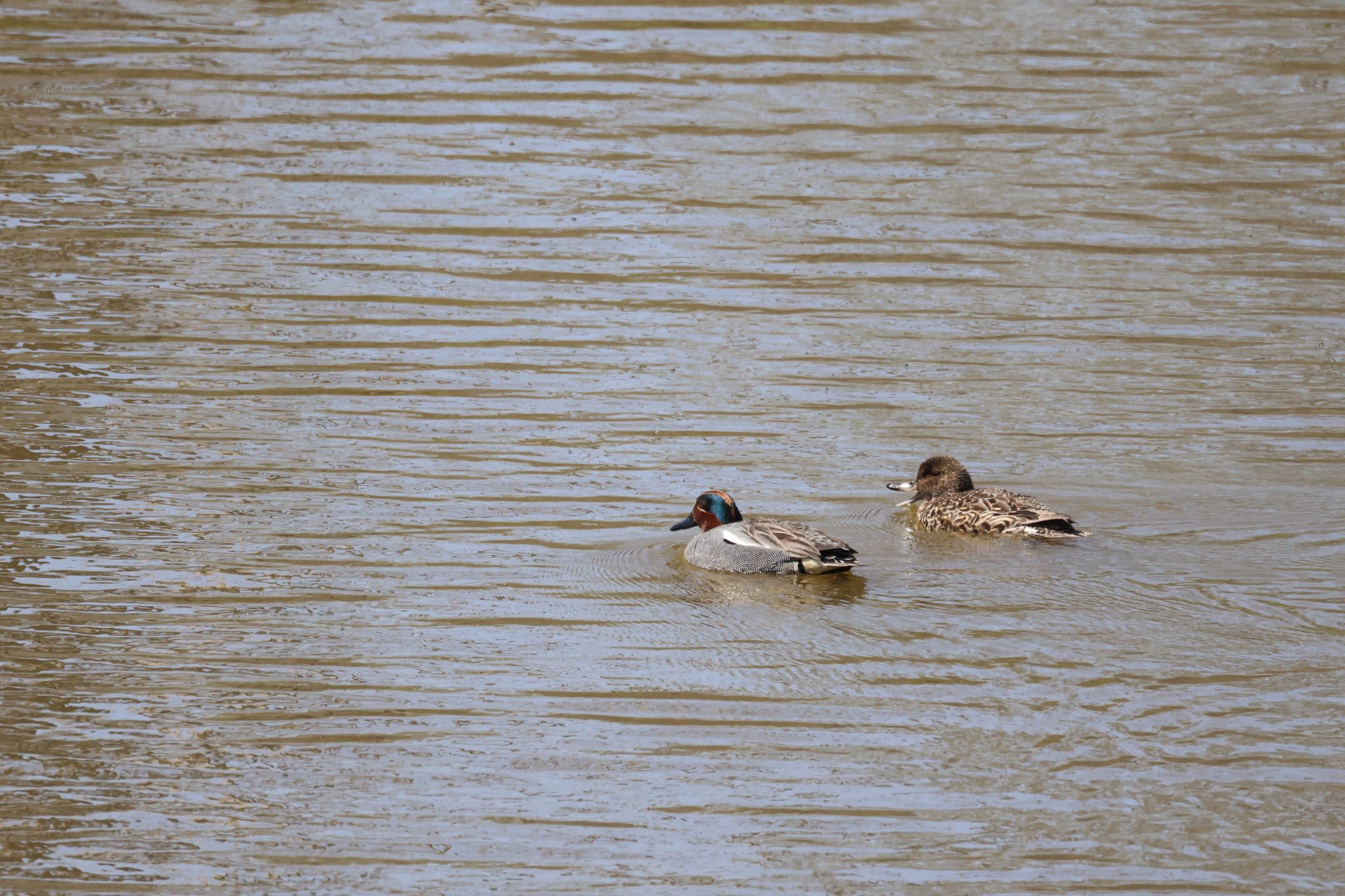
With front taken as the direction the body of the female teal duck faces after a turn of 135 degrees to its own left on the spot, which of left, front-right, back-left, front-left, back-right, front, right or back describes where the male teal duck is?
right

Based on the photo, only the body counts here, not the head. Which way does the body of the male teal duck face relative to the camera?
to the viewer's left

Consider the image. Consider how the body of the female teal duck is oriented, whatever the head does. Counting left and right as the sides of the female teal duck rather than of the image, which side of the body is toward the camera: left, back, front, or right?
left
